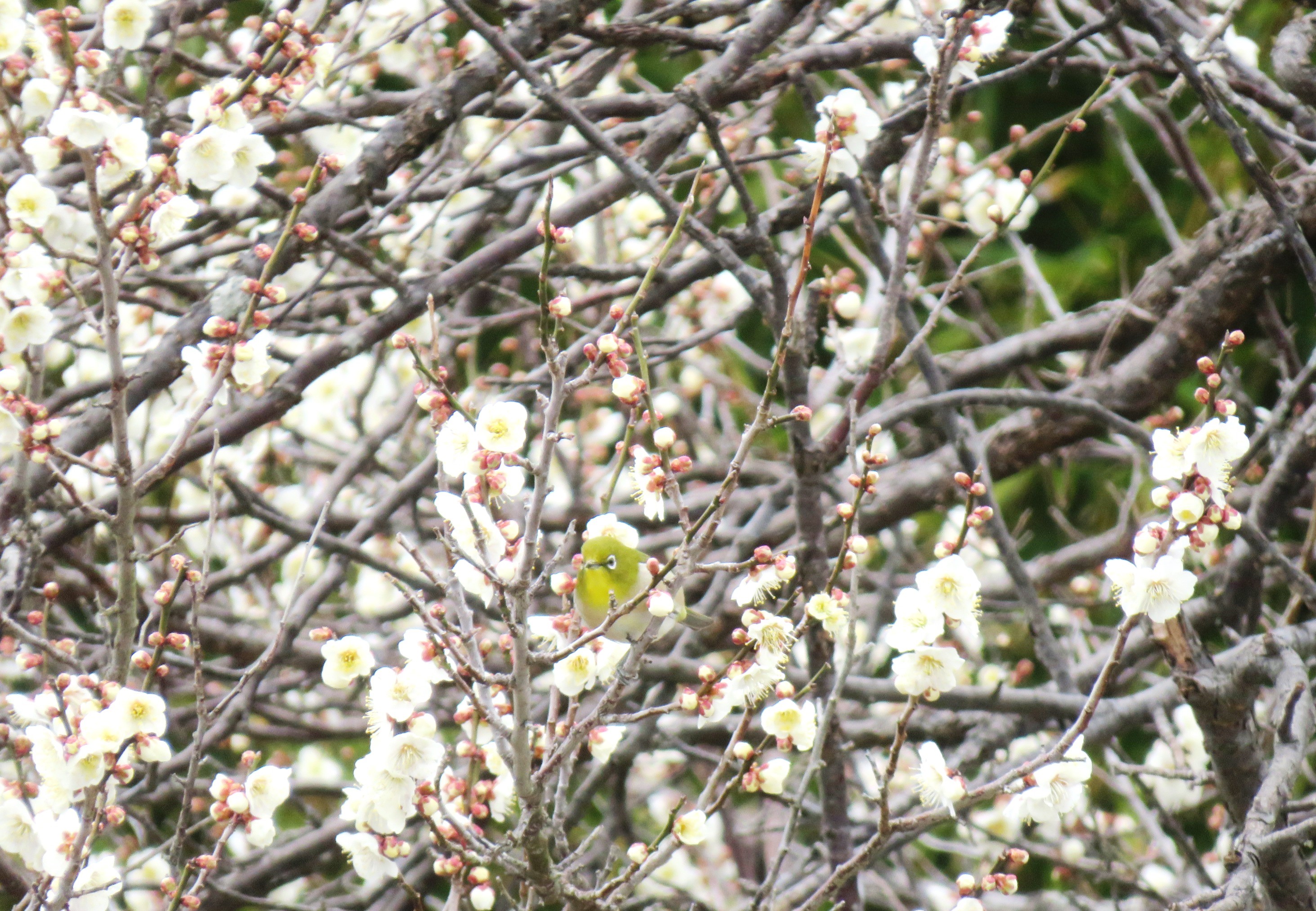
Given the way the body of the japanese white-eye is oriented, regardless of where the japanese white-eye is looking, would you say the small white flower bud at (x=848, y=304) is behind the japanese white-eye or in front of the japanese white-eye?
behind

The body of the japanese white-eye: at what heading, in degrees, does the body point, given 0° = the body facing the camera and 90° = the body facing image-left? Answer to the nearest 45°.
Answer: approximately 45°
